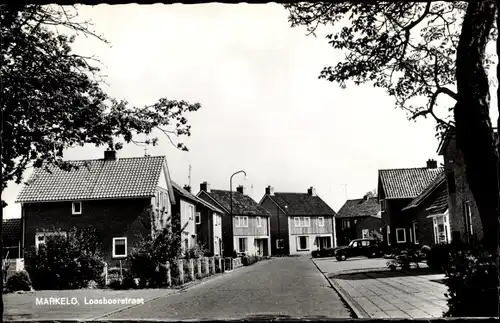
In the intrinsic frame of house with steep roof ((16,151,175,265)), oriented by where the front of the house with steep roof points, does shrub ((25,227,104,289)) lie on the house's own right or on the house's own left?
on the house's own right

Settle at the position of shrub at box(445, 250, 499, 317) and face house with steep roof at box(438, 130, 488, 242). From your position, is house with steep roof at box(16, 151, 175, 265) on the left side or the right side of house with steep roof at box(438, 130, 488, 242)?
left
